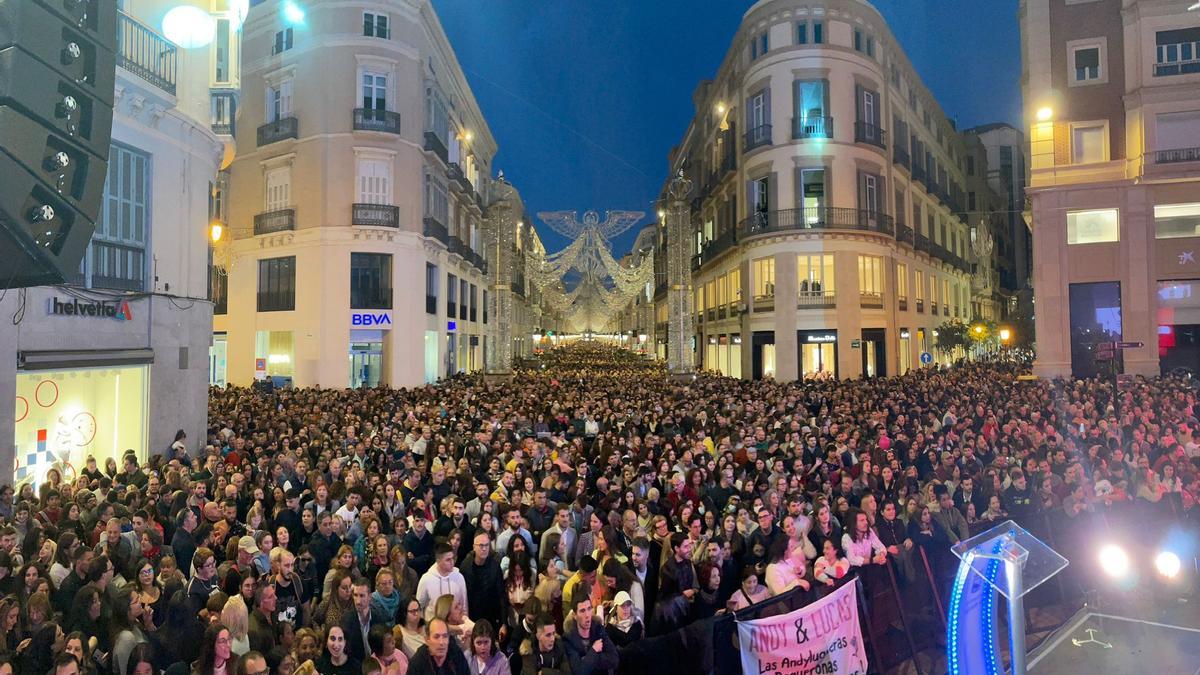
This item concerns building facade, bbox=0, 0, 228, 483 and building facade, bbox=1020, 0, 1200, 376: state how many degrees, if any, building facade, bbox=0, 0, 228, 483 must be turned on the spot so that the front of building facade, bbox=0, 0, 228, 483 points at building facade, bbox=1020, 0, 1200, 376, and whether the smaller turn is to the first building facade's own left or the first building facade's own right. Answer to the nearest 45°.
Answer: approximately 45° to the first building facade's own left

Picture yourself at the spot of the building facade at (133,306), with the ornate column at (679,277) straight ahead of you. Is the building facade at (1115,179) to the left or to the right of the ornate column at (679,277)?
right

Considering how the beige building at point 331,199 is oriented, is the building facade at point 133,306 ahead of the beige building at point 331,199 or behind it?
ahead

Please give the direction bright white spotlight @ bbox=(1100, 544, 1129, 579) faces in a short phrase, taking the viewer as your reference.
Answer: facing the viewer

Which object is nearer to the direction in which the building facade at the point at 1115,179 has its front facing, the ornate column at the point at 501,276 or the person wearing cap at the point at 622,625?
the person wearing cap

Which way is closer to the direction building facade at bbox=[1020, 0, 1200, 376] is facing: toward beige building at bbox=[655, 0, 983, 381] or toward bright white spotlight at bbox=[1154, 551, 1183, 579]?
the bright white spotlight

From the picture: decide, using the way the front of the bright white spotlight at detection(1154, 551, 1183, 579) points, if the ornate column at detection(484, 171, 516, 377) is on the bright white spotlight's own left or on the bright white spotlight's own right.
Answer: on the bright white spotlight's own right

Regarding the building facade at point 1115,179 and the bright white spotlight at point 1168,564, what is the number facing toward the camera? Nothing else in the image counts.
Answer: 2

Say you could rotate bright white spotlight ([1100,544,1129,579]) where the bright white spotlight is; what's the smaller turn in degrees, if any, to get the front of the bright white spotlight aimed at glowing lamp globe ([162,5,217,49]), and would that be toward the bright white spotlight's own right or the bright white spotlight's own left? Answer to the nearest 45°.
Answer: approximately 90° to the bright white spotlight's own right

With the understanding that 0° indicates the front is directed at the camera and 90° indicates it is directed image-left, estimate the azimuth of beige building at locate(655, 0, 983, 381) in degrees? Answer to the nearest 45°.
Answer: approximately 0°

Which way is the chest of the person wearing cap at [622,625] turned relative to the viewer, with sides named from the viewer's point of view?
facing the viewer and to the right of the viewer

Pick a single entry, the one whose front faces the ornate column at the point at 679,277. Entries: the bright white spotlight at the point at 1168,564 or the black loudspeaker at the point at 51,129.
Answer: the black loudspeaker
